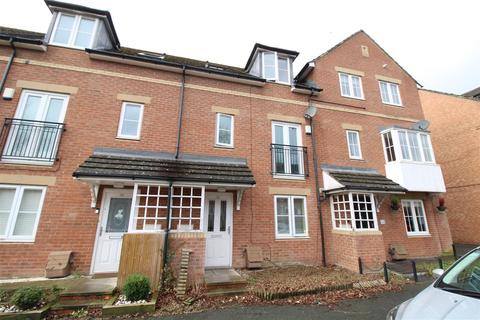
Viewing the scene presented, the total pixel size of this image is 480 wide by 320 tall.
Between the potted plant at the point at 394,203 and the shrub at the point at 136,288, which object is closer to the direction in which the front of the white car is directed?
the shrub

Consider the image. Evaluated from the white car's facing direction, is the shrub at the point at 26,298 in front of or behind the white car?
in front

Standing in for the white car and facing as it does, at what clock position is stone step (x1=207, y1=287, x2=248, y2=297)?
The stone step is roughly at 2 o'clock from the white car.

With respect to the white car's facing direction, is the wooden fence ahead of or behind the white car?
ahead

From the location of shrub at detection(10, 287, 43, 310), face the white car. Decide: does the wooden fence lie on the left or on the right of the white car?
left

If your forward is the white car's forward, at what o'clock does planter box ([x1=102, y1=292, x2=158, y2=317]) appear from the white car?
The planter box is roughly at 1 o'clock from the white car.

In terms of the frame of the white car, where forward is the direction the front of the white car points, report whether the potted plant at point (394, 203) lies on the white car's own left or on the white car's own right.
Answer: on the white car's own right

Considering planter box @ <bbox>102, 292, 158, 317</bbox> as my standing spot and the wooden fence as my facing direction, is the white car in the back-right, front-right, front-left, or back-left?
back-right

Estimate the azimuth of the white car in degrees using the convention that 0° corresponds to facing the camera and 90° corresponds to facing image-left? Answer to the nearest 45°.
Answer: approximately 45°

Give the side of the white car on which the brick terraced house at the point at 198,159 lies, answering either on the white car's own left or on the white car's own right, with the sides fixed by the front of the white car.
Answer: on the white car's own right

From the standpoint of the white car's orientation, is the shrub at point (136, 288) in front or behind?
in front

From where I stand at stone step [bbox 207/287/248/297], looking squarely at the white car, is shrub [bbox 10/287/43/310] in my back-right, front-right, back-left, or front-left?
back-right

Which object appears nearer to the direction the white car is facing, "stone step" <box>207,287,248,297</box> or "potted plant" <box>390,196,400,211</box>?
the stone step
